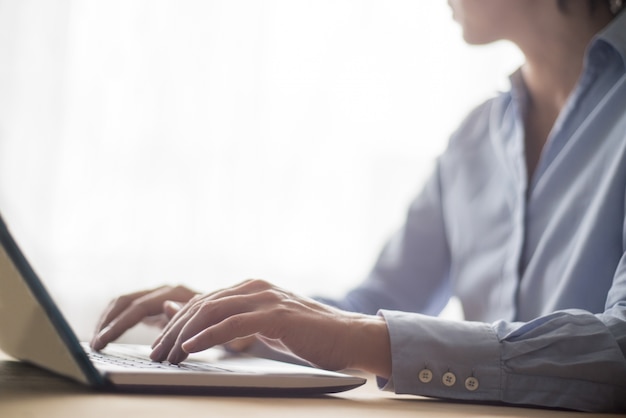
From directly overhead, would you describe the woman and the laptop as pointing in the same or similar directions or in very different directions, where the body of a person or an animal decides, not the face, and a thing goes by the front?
very different directions

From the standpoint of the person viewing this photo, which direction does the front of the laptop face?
facing away from the viewer and to the right of the viewer

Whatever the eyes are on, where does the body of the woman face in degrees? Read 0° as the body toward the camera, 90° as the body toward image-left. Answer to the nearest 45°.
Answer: approximately 45°

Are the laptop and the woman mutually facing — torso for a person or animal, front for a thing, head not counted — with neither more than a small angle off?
yes

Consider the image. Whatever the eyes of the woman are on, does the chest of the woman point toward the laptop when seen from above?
yes

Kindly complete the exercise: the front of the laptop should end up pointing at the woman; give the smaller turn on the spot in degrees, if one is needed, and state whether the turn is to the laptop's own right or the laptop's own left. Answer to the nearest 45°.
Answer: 0° — it already faces them

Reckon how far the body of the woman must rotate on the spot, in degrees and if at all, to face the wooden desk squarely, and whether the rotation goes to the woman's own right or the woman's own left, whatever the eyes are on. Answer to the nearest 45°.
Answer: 0° — they already face it
